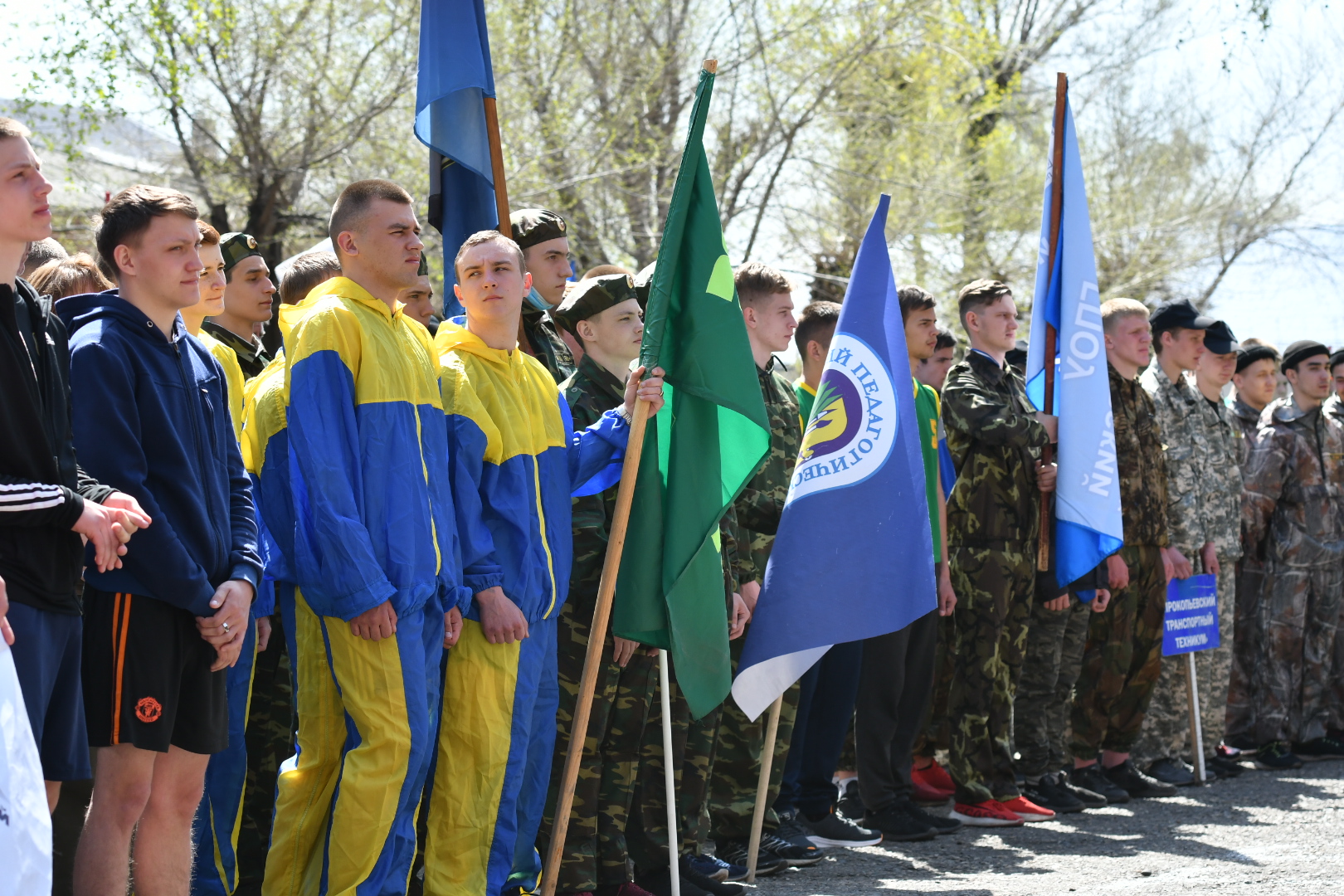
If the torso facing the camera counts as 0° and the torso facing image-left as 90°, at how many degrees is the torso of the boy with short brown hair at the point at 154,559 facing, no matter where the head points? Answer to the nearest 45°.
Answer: approximately 315°

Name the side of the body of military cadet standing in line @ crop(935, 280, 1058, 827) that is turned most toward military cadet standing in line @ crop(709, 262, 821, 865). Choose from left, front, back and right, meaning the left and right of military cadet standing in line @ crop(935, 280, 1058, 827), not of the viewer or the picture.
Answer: right

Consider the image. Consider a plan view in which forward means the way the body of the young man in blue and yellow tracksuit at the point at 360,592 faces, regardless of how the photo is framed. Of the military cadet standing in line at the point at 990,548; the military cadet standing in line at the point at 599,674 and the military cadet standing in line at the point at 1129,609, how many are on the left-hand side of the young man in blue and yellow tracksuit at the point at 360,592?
3

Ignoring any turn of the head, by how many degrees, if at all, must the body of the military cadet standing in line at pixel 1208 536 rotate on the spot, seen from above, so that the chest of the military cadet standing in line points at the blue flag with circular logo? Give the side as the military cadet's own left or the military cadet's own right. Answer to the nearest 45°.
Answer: approximately 45° to the military cadet's own right

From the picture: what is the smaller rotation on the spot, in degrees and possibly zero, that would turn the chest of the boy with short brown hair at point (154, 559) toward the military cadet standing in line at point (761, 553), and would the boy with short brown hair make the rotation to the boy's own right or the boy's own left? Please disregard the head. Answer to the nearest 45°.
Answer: approximately 90° to the boy's own left

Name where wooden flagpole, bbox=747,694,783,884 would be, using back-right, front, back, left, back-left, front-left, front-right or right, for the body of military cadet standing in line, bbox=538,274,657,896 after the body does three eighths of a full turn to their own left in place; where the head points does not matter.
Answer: front-right

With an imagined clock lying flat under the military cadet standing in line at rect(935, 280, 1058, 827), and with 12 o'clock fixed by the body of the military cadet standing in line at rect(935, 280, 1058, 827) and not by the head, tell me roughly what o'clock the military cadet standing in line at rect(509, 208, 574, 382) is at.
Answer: the military cadet standing in line at rect(509, 208, 574, 382) is roughly at 3 o'clock from the military cadet standing in line at rect(935, 280, 1058, 827).

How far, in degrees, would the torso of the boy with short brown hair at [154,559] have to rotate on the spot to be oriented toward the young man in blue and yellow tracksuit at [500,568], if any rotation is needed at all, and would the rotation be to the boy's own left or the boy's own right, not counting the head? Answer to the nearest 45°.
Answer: approximately 90° to the boy's own left
